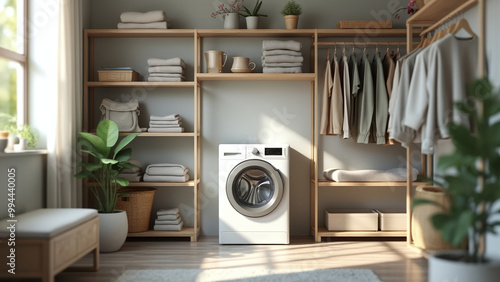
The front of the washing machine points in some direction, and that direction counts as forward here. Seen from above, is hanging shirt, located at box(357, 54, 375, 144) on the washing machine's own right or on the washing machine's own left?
on the washing machine's own left

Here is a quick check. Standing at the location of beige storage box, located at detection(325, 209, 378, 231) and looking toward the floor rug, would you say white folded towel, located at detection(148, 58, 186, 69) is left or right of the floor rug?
right

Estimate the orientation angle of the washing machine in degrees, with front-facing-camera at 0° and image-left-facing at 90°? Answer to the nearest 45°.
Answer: approximately 0°

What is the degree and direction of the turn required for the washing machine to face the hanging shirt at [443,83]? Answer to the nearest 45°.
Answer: approximately 45° to its left
